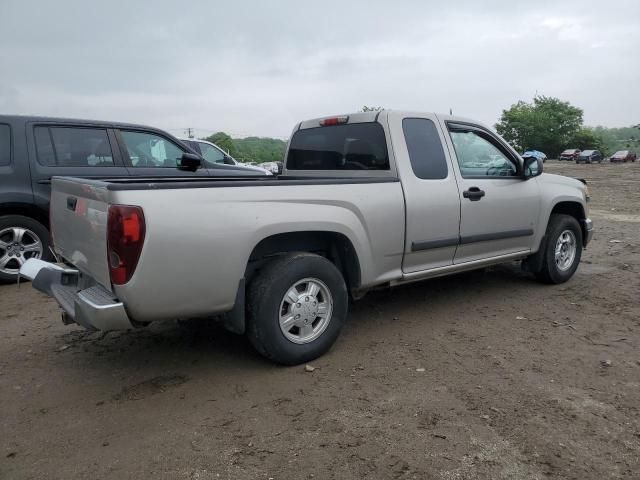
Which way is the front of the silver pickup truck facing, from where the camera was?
facing away from the viewer and to the right of the viewer

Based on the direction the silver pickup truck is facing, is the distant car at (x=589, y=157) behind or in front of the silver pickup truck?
in front

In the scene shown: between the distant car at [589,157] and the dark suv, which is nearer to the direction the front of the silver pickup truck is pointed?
the distant car

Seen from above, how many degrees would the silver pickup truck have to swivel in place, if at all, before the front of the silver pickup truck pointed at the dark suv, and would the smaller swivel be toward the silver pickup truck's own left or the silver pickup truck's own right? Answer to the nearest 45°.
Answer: approximately 90° to the silver pickup truck's own left

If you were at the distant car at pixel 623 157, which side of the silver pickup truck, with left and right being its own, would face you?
front

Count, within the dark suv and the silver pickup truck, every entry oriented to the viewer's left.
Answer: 0

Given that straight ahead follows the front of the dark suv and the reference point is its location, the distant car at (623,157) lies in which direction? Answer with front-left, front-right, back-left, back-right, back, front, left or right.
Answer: front-left

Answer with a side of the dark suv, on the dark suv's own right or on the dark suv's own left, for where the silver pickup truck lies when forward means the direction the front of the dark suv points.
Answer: on the dark suv's own right

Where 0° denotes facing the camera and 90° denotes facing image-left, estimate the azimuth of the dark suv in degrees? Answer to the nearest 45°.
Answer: approximately 270°

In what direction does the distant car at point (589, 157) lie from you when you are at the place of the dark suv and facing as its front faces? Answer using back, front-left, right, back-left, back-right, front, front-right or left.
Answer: front-left

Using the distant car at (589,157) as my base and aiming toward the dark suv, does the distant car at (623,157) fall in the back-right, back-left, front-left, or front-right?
back-left
